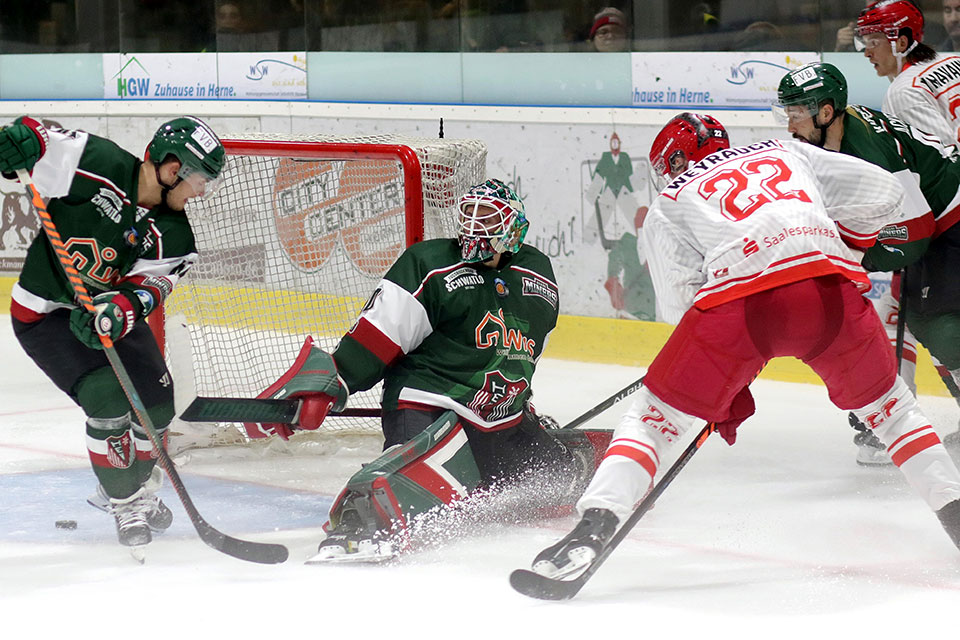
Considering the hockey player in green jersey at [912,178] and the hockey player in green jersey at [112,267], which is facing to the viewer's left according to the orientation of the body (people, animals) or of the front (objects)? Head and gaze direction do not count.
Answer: the hockey player in green jersey at [912,178]

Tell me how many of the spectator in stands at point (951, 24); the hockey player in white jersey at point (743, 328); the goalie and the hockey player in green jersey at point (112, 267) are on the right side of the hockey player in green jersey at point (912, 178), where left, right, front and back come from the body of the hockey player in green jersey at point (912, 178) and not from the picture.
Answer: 1

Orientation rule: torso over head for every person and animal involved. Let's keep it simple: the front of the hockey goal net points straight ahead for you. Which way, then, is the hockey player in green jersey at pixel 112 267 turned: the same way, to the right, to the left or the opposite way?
to the left

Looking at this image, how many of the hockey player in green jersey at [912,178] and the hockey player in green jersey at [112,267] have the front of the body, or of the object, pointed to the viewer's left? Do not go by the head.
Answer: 1

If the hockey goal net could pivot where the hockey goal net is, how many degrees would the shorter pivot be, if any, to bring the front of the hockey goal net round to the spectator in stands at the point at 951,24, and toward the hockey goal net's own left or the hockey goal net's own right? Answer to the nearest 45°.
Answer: approximately 135° to the hockey goal net's own left

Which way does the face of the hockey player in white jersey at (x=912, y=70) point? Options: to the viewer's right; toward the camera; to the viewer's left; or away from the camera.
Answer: to the viewer's left

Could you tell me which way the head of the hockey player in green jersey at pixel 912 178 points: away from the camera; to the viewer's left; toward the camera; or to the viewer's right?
to the viewer's left

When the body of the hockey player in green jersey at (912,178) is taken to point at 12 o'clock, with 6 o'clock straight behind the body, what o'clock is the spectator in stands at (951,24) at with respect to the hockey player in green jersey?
The spectator in stands is roughly at 3 o'clock from the hockey player in green jersey.

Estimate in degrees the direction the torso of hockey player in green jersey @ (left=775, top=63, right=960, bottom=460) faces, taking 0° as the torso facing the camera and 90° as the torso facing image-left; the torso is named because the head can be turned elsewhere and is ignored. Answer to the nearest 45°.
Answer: approximately 90°

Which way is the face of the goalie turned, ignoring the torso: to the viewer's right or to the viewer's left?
to the viewer's left

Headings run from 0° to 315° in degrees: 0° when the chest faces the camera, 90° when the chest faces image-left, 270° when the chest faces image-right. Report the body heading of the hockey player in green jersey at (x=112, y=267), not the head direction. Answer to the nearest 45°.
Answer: approximately 315°

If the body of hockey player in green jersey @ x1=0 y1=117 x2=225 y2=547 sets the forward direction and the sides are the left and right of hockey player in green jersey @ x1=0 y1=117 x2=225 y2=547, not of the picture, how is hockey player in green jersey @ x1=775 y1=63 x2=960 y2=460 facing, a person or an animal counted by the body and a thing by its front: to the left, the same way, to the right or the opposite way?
the opposite way
